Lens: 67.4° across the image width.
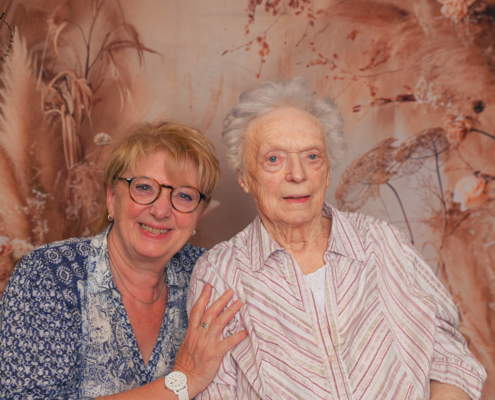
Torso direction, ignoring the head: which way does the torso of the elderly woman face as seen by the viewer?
toward the camera
